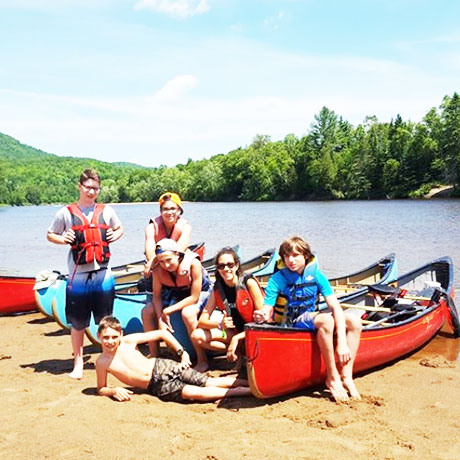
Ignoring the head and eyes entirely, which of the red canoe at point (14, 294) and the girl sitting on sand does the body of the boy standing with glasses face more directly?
the girl sitting on sand

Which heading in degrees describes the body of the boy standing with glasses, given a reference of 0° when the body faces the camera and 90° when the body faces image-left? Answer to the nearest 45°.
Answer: approximately 0°

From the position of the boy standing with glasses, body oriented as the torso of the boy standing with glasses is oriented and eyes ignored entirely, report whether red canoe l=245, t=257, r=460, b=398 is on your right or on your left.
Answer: on your left

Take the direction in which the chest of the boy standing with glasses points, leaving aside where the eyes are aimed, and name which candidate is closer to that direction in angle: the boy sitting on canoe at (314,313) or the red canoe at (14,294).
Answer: the boy sitting on canoe

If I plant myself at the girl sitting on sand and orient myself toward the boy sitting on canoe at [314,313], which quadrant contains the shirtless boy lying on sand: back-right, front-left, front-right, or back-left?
back-right

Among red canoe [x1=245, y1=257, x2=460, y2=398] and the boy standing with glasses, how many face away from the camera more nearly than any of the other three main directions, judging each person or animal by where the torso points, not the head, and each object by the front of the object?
0
